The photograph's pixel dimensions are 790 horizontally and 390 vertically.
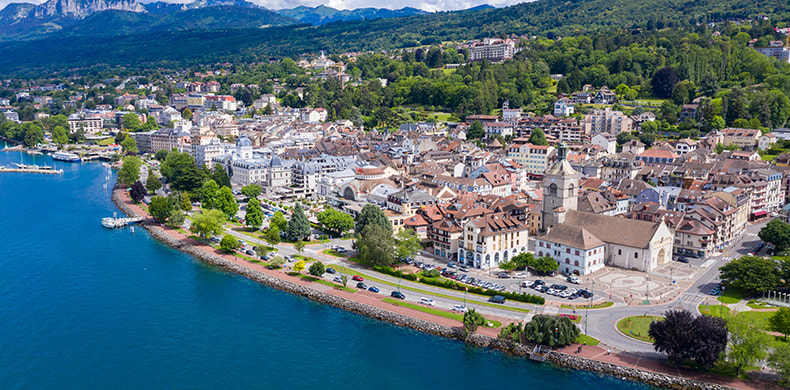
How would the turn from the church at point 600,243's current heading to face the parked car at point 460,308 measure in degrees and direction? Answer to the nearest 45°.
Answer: approximately 90° to its right

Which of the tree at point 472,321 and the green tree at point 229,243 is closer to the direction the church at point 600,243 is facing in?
the tree

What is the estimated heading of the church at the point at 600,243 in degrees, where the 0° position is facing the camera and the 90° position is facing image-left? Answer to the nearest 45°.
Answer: approximately 315°

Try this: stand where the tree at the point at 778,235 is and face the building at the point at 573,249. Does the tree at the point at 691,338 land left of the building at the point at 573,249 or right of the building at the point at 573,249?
left

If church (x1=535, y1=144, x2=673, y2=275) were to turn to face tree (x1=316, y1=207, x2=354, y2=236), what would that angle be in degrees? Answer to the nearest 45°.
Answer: approximately 135° to its right

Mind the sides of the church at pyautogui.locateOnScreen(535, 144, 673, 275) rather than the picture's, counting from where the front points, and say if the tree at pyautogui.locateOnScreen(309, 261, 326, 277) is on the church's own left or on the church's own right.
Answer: on the church's own right

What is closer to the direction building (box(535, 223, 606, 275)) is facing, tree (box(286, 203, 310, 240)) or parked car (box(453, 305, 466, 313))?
the parked car
